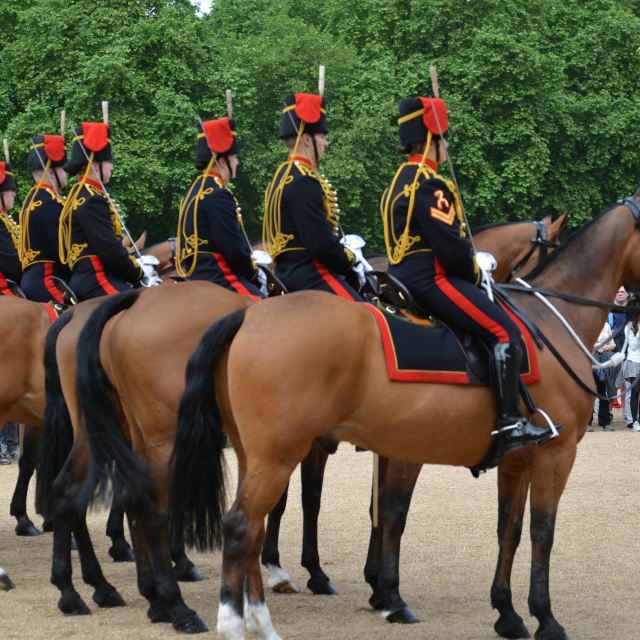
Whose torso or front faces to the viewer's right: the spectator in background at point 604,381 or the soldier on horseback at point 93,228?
the soldier on horseback

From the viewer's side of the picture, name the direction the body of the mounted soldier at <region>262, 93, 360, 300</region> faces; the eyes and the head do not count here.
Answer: to the viewer's right

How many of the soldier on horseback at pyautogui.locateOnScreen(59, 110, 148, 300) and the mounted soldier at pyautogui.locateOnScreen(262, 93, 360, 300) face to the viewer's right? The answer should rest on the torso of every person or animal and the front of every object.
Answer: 2

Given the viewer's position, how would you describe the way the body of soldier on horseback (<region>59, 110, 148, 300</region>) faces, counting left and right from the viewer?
facing to the right of the viewer
